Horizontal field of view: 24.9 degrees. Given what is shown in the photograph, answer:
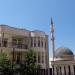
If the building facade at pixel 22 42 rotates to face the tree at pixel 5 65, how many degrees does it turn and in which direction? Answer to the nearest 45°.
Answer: approximately 90° to its right

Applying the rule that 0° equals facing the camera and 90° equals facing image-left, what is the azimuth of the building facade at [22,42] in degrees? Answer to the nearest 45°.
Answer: approximately 315°
